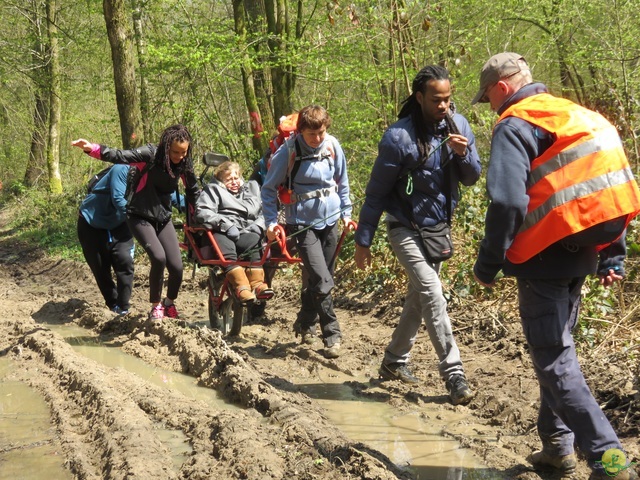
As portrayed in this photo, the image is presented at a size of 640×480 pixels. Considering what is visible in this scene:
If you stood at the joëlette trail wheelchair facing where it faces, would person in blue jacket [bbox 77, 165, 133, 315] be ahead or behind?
behind

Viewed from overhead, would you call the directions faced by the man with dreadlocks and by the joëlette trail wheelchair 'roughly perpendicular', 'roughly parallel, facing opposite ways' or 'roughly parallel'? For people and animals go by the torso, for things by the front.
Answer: roughly parallel

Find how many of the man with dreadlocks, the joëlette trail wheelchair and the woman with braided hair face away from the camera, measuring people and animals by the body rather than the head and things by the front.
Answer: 0

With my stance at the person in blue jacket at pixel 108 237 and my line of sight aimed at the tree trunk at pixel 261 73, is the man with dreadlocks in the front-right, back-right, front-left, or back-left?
back-right

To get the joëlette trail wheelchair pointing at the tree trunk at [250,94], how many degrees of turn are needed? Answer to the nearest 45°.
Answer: approximately 135° to its left

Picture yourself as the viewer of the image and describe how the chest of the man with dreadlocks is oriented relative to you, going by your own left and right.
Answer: facing the viewer and to the right of the viewer

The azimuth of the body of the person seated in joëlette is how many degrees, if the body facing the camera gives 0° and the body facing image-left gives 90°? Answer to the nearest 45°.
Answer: approximately 315°

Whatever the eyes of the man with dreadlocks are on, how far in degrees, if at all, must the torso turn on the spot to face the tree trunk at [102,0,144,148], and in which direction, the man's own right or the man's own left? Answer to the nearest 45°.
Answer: approximately 180°

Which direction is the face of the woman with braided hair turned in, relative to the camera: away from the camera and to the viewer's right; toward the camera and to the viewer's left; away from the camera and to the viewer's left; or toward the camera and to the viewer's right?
toward the camera and to the viewer's right

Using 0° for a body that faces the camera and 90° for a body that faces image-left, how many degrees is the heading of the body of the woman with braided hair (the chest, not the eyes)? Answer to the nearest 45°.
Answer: approximately 315°

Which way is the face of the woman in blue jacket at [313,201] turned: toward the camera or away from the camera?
toward the camera
